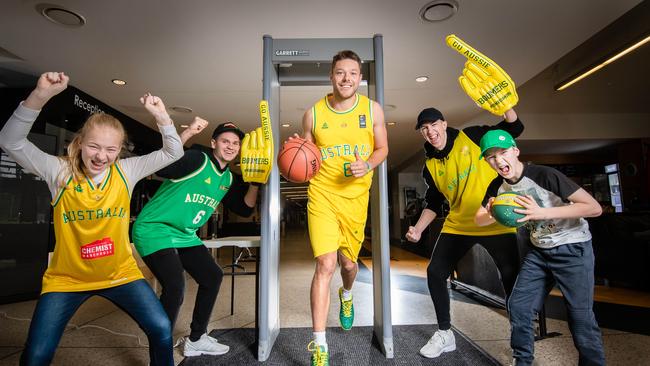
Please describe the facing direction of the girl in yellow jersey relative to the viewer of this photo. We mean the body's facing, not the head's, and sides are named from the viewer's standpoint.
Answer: facing the viewer

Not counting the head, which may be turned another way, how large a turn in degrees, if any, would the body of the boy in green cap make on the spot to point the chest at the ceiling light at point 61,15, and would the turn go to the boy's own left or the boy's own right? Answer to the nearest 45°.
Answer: approximately 45° to the boy's own right

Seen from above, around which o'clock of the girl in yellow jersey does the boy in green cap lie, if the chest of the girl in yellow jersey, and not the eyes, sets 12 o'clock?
The boy in green cap is roughly at 10 o'clock from the girl in yellow jersey.

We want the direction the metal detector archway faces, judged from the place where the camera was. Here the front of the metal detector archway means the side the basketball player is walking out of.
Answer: facing the viewer

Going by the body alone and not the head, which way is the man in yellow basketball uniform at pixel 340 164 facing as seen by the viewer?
toward the camera

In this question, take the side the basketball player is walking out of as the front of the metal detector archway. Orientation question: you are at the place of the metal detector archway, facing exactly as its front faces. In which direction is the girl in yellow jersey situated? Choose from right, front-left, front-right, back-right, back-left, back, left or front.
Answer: front-right

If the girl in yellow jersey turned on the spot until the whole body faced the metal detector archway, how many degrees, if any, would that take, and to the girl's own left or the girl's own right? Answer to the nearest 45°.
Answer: approximately 90° to the girl's own left

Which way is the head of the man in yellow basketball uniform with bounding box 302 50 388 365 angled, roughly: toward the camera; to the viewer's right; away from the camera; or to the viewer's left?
toward the camera

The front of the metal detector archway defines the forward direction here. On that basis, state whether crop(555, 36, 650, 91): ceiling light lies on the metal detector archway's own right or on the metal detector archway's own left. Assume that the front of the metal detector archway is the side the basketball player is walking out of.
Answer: on the metal detector archway's own left

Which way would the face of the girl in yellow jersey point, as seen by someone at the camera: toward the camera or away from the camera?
toward the camera
